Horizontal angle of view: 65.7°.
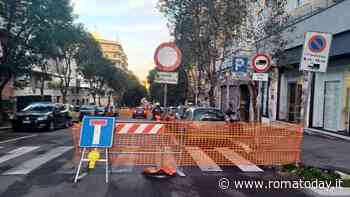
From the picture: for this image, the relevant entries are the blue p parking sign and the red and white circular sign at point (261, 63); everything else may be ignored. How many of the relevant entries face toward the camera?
2

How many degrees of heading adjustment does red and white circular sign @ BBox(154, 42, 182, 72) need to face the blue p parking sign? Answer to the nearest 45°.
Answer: approximately 135° to its left

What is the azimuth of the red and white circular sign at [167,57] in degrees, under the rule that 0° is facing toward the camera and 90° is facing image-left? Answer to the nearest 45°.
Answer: approximately 0°

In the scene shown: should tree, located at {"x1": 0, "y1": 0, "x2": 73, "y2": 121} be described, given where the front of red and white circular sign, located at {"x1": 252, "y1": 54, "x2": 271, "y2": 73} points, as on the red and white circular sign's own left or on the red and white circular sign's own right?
on the red and white circular sign's own right
